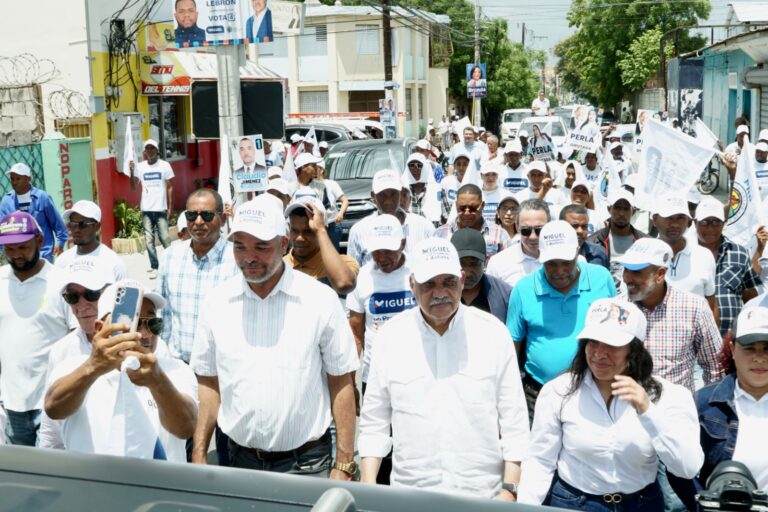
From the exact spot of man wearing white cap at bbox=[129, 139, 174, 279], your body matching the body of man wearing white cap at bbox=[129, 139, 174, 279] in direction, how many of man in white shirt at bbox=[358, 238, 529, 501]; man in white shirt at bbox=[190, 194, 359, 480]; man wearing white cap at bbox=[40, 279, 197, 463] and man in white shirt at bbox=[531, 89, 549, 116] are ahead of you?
3

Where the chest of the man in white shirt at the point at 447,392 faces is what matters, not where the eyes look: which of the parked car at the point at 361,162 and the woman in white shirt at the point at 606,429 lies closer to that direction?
the woman in white shirt

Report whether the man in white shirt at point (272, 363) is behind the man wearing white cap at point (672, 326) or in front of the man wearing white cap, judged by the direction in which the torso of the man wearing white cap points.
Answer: in front

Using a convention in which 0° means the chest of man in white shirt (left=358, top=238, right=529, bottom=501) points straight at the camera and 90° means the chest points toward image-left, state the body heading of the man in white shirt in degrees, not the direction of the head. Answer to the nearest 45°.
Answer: approximately 0°

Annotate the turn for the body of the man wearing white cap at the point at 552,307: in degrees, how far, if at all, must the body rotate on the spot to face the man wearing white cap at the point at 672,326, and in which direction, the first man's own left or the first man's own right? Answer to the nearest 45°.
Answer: approximately 90° to the first man's own left

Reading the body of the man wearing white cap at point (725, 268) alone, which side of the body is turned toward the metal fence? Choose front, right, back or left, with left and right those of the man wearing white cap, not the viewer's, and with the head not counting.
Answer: right

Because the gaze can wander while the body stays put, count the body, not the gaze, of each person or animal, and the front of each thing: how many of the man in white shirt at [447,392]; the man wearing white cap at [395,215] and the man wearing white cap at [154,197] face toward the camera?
3

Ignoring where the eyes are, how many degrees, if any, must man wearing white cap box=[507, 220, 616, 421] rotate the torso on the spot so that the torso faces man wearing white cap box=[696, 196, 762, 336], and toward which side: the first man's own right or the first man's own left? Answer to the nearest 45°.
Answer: approximately 135° to the first man's own left
